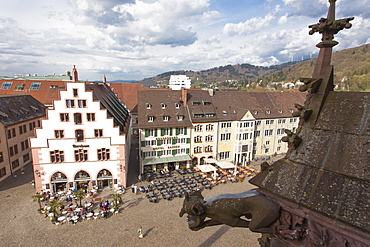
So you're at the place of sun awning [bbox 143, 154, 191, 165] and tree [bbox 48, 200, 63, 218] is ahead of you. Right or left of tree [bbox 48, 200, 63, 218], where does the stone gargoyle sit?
left

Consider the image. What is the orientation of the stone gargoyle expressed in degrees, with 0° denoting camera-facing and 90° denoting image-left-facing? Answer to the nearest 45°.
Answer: approximately 90°

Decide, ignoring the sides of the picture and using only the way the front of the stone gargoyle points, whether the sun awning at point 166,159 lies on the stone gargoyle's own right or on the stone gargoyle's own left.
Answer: on the stone gargoyle's own right

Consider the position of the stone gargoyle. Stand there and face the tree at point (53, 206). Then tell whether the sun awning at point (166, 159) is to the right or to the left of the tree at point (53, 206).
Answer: right

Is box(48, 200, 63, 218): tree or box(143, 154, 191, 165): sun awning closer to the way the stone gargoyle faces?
the tree

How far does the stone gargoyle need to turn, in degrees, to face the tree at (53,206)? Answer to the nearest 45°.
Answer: approximately 45° to its right
